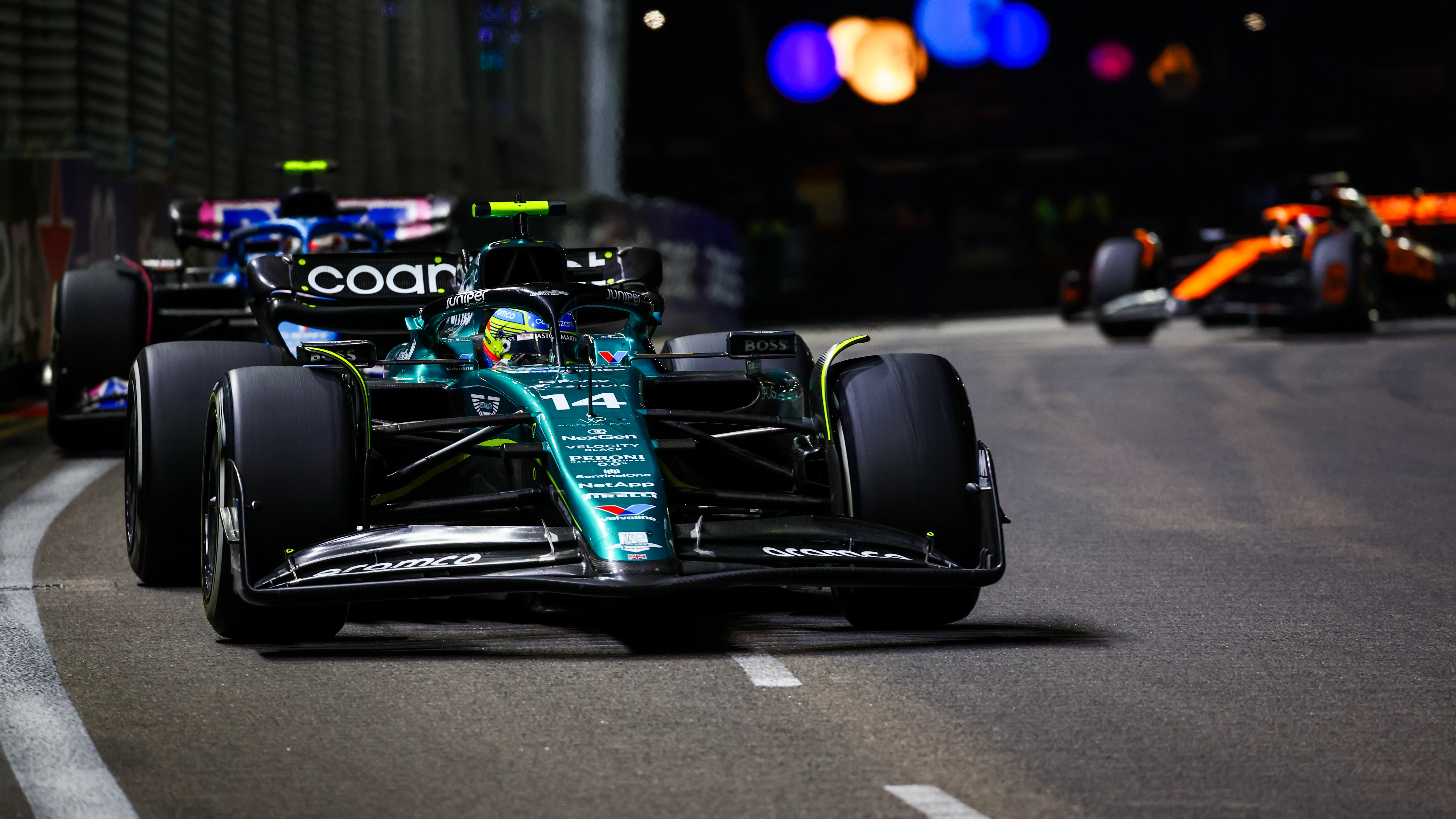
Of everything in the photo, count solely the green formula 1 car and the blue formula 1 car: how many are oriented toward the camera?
2

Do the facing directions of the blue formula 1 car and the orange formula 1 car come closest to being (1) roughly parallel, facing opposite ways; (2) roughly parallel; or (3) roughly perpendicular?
roughly perpendicular

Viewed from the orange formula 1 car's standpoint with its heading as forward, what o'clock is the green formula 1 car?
The green formula 1 car is roughly at 11 o'clock from the orange formula 1 car.

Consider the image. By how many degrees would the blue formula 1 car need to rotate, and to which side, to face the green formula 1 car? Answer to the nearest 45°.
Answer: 0° — it already faces it

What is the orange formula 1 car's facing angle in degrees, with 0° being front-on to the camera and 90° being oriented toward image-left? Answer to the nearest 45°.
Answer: approximately 45°

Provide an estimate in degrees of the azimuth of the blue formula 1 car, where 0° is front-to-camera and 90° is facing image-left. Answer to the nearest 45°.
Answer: approximately 0°

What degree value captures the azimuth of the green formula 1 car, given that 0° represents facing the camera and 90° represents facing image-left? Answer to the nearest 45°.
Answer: approximately 0°

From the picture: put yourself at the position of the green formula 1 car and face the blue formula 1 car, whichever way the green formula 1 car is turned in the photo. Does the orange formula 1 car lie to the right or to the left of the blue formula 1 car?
right

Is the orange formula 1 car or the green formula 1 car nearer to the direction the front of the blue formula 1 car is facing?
the green formula 1 car

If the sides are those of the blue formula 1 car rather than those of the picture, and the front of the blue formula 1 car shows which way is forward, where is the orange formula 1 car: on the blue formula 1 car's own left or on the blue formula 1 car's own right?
on the blue formula 1 car's own left

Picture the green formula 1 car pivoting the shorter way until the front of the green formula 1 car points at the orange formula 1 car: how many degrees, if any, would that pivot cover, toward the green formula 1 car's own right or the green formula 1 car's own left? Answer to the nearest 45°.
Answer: approximately 135° to the green formula 1 car's own left
